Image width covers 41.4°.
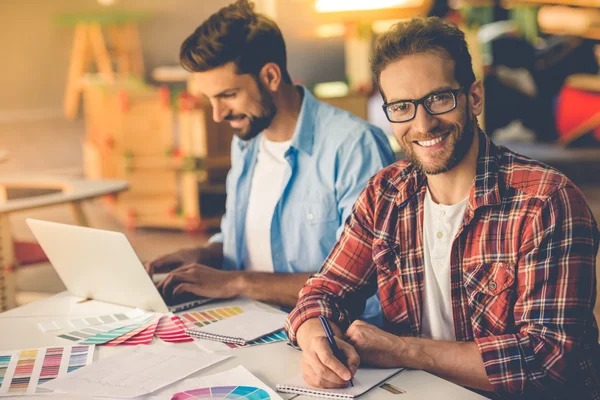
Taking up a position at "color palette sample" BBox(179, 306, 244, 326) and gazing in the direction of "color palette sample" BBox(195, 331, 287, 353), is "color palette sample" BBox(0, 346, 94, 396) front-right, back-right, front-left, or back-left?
front-right

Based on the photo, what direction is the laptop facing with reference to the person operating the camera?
facing away from the viewer and to the right of the viewer

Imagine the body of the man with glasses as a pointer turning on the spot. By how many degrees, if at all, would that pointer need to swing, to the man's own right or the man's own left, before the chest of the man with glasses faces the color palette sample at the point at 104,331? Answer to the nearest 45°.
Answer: approximately 45° to the man's own right

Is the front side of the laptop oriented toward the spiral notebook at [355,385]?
no

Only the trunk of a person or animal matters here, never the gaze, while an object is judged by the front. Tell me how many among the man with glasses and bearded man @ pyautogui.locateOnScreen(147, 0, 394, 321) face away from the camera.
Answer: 0

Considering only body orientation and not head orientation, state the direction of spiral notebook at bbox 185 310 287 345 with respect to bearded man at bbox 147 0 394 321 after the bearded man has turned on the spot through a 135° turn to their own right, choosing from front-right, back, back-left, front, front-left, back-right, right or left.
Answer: back

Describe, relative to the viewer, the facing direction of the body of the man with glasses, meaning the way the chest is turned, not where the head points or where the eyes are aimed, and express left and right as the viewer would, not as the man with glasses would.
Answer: facing the viewer and to the left of the viewer

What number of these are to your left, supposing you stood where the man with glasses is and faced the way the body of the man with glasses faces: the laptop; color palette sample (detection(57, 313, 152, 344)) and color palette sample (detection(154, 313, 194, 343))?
0

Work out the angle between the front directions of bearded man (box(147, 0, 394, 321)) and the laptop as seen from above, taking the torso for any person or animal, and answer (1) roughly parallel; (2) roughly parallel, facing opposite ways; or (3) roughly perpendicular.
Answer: roughly parallel, facing opposite ways

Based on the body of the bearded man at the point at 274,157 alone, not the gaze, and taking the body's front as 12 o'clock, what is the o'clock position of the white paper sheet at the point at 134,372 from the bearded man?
The white paper sheet is roughly at 11 o'clock from the bearded man.

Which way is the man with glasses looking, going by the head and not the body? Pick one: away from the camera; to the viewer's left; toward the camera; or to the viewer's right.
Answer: toward the camera

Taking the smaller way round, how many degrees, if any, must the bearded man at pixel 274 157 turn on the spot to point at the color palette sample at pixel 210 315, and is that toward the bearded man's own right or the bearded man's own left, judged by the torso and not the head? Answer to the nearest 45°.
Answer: approximately 45° to the bearded man's own left

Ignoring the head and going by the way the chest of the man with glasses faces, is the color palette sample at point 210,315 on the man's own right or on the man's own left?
on the man's own right
